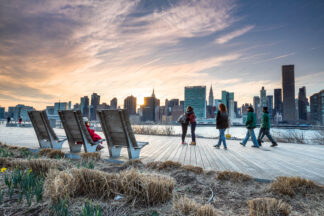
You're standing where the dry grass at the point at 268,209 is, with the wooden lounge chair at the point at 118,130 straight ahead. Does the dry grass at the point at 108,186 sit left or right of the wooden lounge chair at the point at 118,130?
left

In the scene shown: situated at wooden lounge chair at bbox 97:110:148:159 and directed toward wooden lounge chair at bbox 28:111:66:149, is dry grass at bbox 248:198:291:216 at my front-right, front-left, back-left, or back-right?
back-left

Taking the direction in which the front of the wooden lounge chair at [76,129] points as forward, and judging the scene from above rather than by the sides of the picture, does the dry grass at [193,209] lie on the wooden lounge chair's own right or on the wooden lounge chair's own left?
on the wooden lounge chair's own right
